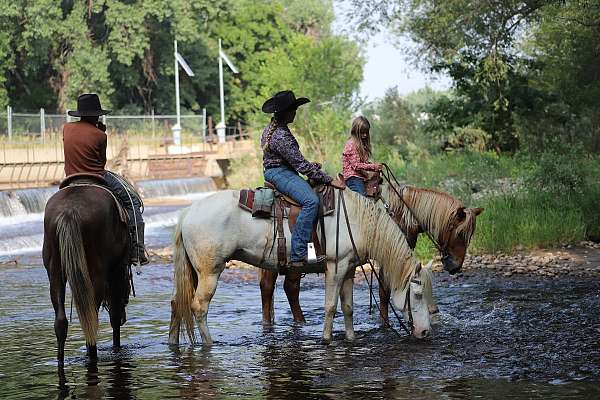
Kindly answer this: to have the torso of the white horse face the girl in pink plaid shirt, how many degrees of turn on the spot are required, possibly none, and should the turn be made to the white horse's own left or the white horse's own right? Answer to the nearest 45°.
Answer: approximately 45° to the white horse's own left

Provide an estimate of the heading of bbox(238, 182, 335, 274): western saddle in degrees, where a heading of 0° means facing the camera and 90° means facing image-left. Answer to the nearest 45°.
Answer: approximately 270°

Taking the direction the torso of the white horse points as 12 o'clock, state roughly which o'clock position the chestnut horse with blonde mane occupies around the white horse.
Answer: The chestnut horse with blonde mane is roughly at 11 o'clock from the white horse.

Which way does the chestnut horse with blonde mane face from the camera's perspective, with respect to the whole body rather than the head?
to the viewer's right

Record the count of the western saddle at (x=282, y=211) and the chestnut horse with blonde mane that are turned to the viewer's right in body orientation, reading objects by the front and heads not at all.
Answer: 2

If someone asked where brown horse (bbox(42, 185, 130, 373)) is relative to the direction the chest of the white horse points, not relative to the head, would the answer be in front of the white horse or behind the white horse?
behind

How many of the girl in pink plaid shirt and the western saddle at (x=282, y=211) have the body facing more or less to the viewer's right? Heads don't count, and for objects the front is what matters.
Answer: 2

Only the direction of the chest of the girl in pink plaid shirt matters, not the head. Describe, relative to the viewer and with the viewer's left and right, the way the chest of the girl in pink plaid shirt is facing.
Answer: facing to the right of the viewer

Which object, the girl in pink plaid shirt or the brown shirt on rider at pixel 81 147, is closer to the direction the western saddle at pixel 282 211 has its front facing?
the girl in pink plaid shirt

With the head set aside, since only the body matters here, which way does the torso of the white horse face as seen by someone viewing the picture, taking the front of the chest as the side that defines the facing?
to the viewer's right

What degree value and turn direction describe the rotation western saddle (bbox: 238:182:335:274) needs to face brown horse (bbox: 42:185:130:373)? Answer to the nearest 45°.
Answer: approximately 135° to its right

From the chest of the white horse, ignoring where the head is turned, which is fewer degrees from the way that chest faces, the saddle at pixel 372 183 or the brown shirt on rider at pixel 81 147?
the saddle

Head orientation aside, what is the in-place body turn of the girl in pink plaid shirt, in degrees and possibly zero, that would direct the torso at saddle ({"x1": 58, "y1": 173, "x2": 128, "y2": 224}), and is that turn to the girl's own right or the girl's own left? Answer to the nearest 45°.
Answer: approximately 135° to the girl's own right

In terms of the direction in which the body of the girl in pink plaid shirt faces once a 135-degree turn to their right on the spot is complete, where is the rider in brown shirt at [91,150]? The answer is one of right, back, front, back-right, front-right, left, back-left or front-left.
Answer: front
